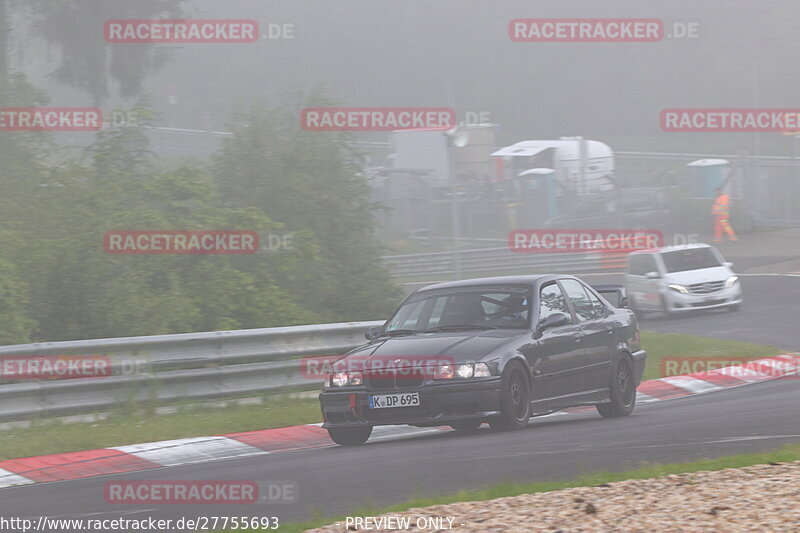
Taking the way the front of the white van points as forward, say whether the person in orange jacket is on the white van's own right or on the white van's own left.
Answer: on the white van's own left

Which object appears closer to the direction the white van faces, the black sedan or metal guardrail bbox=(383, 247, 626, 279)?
the black sedan

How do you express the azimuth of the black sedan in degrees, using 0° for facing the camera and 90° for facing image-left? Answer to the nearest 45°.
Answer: approximately 45°

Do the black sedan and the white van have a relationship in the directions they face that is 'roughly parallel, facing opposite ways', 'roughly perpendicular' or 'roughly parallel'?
roughly perpendicular

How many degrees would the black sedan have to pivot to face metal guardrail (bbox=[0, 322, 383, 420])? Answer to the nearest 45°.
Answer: approximately 90° to its right

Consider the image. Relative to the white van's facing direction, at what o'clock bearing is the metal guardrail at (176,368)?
The metal guardrail is roughly at 2 o'clock from the white van.

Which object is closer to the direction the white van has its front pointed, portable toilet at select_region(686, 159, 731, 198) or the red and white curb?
the red and white curb

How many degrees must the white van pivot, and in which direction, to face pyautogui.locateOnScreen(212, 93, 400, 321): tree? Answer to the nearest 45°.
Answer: approximately 90° to its right

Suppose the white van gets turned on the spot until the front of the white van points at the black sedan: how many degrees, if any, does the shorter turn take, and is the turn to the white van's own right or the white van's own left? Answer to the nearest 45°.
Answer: approximately 45° to the white van's own right
